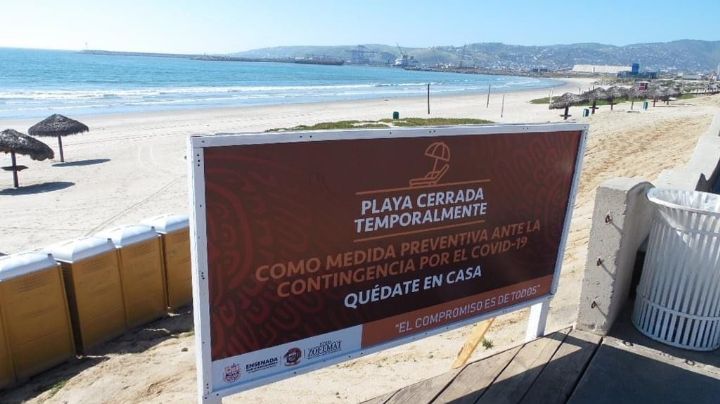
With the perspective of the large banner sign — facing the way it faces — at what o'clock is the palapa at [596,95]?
The palapa is roughly at 8 o'clock from the large banner sign.

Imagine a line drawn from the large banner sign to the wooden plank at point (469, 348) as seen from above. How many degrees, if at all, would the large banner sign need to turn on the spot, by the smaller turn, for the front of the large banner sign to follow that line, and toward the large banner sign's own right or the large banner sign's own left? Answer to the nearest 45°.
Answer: approximately 90° to the large banner sign's own left

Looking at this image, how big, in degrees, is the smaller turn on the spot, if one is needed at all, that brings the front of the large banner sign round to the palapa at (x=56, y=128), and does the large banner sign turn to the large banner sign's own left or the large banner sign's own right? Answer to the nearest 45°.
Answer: approximately 180°

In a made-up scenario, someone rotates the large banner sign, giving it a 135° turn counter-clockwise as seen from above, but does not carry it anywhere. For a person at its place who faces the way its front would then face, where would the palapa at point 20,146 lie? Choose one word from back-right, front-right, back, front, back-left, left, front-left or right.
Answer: front-left

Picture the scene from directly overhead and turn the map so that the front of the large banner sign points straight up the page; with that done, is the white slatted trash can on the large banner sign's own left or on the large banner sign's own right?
on the large banner sign's own left

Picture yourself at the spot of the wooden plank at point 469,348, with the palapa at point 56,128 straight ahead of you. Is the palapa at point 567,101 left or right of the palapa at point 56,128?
right

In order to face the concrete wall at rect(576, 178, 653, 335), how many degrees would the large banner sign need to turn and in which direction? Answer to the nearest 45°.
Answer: approximately 90° to its left

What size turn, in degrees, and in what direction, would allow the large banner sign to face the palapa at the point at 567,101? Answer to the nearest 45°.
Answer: approximately 135° to its left

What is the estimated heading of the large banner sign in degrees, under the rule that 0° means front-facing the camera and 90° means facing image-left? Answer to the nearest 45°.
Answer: approximately 315°
